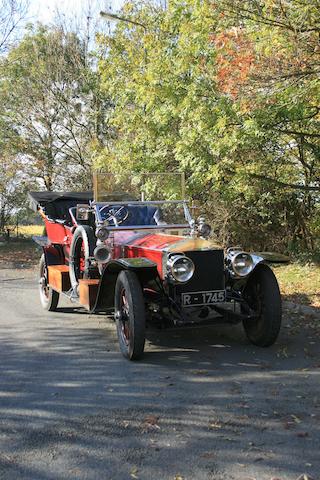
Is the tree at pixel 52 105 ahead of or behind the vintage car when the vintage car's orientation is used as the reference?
behind

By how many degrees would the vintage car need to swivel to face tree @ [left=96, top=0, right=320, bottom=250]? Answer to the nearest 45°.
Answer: approximately 135° to its left

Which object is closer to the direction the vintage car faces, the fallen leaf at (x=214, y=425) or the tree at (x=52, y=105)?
the fallen leaf

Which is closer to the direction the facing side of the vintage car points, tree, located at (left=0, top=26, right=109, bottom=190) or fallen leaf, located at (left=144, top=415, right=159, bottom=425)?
the fallen leaf

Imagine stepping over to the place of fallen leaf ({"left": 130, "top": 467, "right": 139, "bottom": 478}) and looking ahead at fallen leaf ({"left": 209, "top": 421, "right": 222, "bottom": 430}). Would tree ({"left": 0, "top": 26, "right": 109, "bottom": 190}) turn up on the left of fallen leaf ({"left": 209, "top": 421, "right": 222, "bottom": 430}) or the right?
left

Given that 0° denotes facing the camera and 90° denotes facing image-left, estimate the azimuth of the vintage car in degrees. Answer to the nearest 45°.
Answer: approximately 315°

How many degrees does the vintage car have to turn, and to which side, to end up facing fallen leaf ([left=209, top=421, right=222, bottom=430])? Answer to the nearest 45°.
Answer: approximately 45° to its right

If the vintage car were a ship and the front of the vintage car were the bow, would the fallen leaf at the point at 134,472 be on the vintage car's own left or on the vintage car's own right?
on the vintage car's own right

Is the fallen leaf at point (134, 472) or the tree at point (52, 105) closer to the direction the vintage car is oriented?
the fallen leaf
